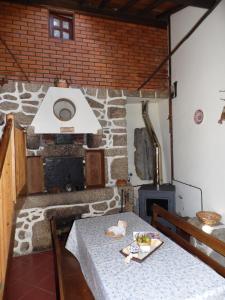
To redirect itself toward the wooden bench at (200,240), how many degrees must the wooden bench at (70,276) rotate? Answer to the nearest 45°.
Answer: approximately 45° to its right

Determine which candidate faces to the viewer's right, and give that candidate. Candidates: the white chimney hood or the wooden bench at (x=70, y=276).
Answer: the wooden bench

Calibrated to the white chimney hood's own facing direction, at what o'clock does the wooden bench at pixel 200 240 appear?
The wooden bench is roughly at 11 o'clock from the white chimney hood.

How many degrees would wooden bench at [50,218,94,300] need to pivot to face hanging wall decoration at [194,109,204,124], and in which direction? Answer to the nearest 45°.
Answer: approximately 45° to its left

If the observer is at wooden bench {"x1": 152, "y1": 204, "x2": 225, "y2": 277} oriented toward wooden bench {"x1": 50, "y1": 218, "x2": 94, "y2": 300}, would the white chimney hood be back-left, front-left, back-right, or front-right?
front-right

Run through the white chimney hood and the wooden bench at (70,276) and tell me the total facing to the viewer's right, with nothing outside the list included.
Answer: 1

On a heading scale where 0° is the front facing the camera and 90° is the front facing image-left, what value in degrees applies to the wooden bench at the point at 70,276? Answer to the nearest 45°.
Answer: approximately 270°

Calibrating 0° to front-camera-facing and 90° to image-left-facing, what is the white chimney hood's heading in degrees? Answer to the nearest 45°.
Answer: approximately 0°

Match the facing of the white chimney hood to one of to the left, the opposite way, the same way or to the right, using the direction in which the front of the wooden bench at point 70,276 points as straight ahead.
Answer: to the right

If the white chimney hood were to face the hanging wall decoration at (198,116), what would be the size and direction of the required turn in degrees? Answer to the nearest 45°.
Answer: approximately 90° to its left
